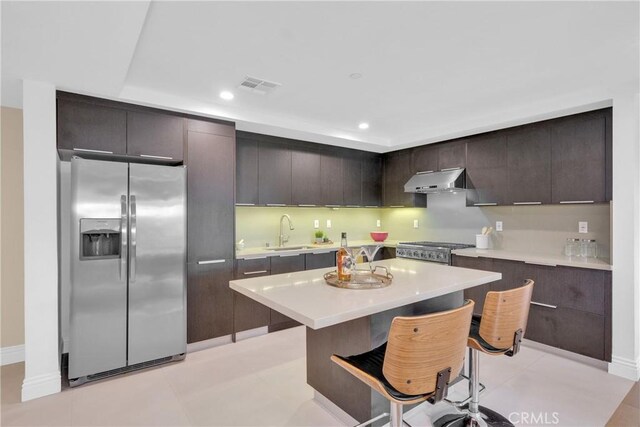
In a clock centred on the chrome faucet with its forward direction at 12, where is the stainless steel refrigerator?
The stainless steel refrigerator is roughly at 3 o'clock from the chrome faucet.

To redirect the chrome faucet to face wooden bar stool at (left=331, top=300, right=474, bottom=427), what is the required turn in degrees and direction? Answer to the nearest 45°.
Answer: approximately 45° to its right

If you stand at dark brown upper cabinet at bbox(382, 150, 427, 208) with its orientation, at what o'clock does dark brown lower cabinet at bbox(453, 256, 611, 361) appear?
The dark brown lower cabinet is roughly at 9 o'clock from the dark brown upper cabinet.

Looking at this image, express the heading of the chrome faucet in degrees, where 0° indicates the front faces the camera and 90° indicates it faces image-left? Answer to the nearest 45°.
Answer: approximately 315°

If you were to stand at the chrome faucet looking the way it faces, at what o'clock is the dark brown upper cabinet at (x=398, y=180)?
The dark brown upper cabinet is roughly at 10 o'clock from the chrome faucet.

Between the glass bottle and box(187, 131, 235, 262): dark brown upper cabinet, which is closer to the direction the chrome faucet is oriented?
the glass bottle
